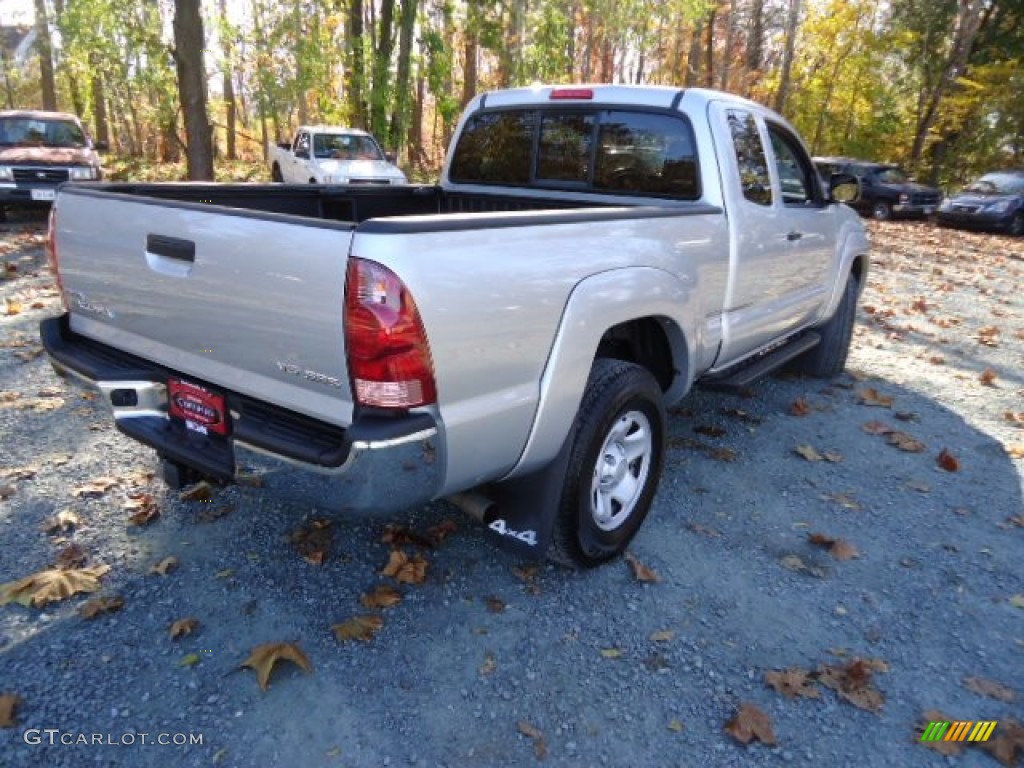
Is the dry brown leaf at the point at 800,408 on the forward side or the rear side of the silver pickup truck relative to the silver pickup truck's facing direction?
on the forward side

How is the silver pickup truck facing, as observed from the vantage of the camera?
facing away from the viewer and to the right of the viewer

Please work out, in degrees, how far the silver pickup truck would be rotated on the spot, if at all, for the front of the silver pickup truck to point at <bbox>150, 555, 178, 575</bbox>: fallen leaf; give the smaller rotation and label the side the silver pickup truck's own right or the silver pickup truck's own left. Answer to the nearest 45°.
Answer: approximately 135° to the silver pickup truck's own left

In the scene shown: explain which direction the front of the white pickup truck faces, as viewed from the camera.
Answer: facing the viewer and to the right of the viewer

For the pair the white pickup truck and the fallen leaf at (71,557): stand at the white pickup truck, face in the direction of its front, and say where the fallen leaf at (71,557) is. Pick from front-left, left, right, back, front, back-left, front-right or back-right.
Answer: front-right

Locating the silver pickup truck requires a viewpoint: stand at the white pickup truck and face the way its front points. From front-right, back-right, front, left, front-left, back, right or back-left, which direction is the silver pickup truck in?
front-right

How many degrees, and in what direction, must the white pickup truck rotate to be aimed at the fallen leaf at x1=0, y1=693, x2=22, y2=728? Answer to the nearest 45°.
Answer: approximately 45° to its right

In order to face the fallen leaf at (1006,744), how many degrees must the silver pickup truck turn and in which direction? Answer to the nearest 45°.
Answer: approximately 90° to its right

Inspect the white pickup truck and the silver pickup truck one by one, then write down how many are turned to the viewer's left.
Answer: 0
